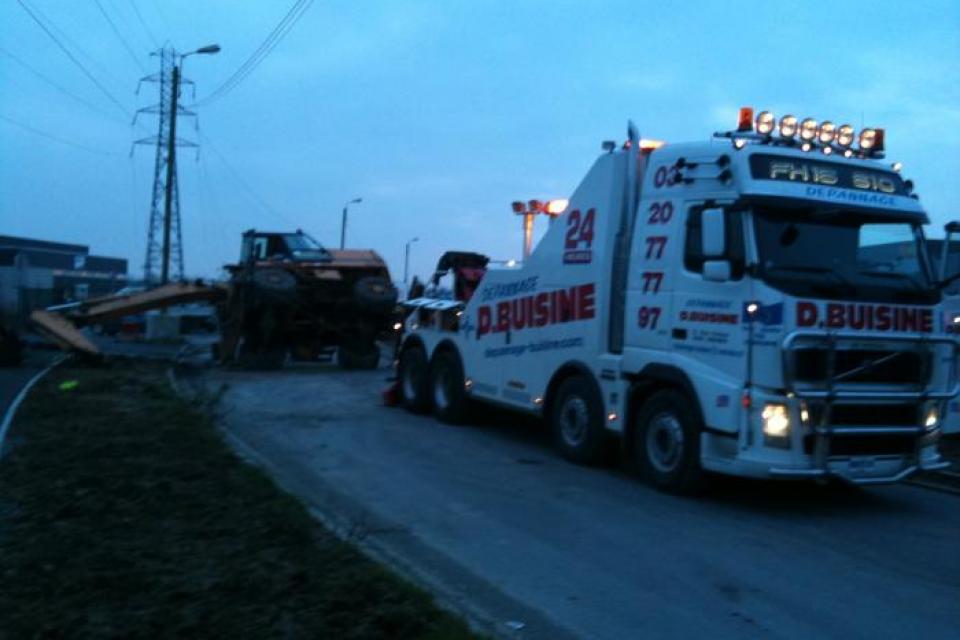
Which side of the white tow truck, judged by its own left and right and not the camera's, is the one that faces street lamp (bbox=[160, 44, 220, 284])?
back

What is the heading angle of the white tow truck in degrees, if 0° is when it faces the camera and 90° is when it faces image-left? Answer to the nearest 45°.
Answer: approximately 315°
